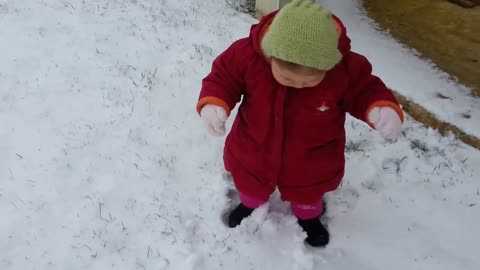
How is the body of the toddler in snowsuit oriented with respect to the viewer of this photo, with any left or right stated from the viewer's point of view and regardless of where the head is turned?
facing the viewer

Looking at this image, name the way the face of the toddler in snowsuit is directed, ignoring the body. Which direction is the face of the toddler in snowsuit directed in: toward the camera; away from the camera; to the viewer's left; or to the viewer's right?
toward the camera
